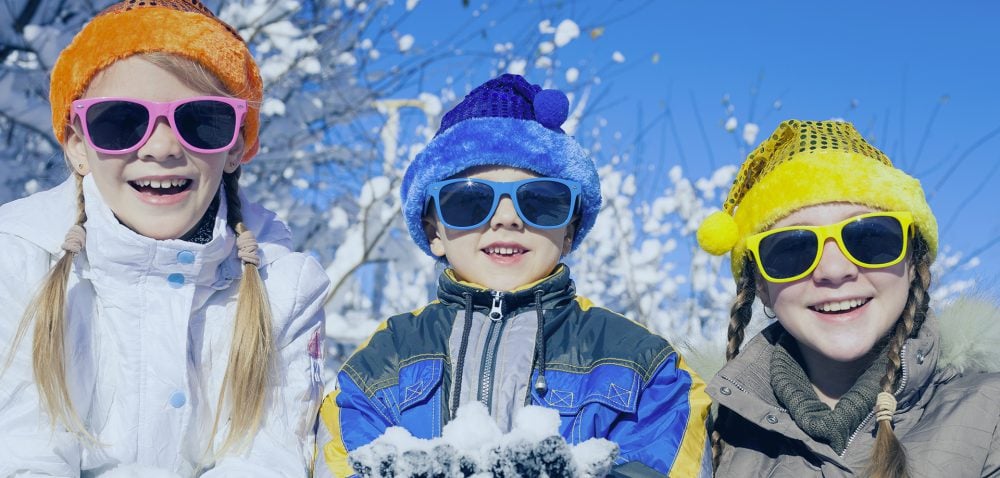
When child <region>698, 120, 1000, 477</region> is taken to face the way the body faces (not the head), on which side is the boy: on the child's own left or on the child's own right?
on the child's own right

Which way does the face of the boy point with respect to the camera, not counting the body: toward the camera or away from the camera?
toward the camera

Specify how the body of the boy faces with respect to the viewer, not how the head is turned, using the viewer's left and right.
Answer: facing the viewer

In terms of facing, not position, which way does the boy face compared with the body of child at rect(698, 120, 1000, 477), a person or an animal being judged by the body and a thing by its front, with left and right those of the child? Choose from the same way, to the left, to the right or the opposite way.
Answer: the same way

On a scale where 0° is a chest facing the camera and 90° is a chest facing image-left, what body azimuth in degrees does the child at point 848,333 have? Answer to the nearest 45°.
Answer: approximately 0°

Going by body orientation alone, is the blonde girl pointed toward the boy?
no

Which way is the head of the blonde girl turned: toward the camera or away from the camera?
toward the camera

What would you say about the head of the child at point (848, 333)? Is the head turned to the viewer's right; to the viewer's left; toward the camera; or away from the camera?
toward the camera

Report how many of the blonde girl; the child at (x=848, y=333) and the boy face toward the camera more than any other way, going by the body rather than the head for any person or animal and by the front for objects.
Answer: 3

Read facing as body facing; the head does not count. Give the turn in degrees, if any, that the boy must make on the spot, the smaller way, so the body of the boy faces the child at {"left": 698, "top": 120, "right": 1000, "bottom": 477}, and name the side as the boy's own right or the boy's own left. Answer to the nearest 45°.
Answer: approximately 90° to the boy's own left

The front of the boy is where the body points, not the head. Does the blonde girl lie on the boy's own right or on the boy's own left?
on the boy's own right

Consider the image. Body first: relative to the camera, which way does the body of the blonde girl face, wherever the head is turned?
toward the camera

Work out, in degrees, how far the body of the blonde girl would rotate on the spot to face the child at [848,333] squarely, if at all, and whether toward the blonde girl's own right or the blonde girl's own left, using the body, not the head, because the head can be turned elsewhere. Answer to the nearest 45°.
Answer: approximately 90° to the blonde girl's own left
